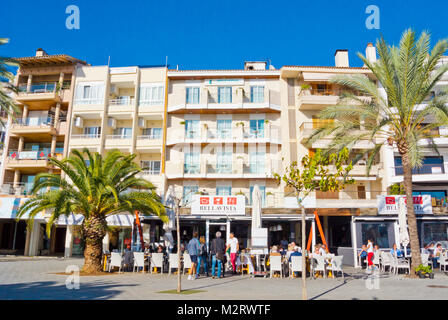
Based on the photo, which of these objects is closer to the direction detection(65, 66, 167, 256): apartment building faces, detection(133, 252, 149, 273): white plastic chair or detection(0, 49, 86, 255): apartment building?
the white plastic chair

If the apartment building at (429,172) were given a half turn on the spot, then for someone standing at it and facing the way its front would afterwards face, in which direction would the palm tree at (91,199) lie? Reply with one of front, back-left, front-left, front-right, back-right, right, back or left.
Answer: back-left

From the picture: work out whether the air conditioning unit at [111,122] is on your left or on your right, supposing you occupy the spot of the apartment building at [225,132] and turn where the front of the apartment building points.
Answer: on your right

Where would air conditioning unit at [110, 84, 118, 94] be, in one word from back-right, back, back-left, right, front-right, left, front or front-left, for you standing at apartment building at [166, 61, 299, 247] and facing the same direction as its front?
right

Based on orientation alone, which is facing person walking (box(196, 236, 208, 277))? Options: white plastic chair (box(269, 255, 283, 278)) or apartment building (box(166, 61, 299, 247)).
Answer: the apartment building

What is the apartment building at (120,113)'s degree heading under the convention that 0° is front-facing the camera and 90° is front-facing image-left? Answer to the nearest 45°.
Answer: approximately 0°

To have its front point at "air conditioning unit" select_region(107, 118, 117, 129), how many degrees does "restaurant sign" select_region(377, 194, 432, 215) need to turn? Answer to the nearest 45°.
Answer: approximately 90° to its right

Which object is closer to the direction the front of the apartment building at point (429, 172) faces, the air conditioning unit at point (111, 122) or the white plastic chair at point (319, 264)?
the white plastic chair

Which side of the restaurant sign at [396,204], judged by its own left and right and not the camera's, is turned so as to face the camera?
front

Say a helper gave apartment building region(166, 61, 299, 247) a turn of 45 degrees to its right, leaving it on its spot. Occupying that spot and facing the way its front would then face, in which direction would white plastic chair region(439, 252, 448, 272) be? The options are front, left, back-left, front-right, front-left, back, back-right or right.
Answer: left

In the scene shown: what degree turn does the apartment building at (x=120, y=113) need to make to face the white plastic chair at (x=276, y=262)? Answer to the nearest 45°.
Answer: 0° — it already faces it

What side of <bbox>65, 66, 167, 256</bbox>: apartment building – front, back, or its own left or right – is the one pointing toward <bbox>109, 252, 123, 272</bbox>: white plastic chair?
front
